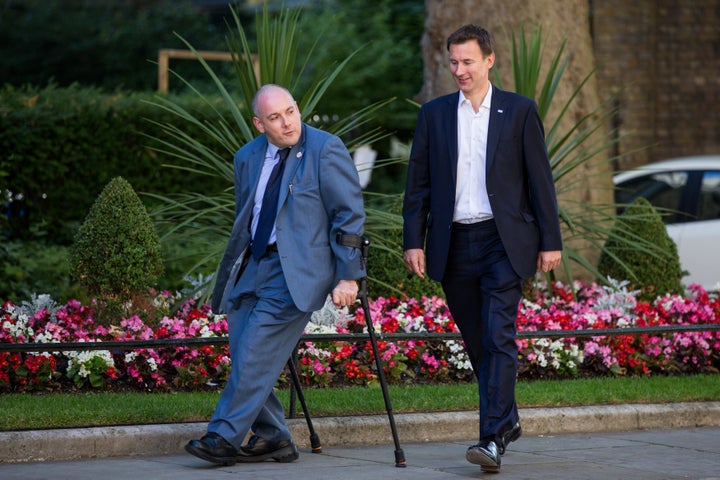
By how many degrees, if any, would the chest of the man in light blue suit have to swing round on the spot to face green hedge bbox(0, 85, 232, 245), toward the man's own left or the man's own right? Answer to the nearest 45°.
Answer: approximately 135° to the man's own right

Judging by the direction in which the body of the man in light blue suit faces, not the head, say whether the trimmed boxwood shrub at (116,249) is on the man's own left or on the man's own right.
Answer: on the man's own right

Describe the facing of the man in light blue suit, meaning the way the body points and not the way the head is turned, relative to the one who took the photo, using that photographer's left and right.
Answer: facing the viewer and to the left of the viewer

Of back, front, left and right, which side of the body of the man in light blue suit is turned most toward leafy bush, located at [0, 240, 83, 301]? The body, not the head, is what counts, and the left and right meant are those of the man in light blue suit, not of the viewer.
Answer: right

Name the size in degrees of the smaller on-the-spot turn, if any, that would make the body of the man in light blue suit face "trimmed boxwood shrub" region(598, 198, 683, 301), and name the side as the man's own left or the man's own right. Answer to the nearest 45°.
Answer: approximately 180°

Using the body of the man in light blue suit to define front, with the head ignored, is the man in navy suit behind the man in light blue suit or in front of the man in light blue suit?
behind

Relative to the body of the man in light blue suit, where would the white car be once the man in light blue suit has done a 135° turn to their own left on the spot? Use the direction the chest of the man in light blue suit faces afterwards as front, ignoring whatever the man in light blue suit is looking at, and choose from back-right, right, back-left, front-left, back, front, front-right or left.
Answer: front-left

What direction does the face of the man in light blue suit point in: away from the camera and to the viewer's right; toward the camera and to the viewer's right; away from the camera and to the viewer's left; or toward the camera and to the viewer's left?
toward the camera and to the viewer's right

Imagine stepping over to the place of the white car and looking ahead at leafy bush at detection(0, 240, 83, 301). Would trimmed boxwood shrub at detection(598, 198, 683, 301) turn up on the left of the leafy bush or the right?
left
